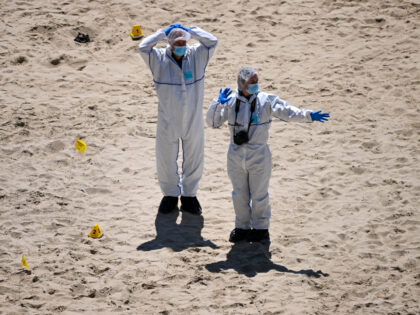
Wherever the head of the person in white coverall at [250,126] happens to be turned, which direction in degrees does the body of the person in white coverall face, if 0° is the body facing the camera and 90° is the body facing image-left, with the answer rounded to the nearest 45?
approximately 0°

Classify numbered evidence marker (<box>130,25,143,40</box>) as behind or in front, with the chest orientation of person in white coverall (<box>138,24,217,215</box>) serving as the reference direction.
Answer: behind

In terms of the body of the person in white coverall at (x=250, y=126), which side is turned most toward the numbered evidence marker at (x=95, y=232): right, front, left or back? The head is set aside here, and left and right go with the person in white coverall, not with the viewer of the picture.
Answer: right

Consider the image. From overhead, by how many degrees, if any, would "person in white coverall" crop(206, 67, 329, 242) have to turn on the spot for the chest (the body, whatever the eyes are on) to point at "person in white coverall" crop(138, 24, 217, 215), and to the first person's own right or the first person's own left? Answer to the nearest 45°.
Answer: approximately 135° to the first person's own right

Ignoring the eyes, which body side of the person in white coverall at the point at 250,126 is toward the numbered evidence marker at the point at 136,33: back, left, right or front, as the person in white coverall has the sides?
back

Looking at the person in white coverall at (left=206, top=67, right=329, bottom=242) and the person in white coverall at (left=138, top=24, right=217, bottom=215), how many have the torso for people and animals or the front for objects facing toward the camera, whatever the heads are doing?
2

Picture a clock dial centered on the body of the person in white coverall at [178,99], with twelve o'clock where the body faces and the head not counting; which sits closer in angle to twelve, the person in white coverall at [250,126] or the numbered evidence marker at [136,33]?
the person in white coverall
